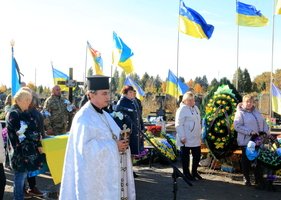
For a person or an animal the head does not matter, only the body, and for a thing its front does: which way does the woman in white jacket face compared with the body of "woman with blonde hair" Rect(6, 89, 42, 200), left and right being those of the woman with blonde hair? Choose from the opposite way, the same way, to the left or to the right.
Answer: to the right

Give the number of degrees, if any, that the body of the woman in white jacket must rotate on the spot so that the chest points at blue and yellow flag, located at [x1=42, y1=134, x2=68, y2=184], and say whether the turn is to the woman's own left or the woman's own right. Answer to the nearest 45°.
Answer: approximately 90° to the woman's own right

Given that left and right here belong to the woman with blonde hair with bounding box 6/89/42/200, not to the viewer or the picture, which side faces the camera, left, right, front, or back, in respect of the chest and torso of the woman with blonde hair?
right

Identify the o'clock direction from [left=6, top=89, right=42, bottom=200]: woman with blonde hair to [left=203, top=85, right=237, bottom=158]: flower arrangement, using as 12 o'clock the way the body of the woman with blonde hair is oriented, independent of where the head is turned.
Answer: The flower arrangement is roughly at 11 o'clock from the woman with blonde hair.

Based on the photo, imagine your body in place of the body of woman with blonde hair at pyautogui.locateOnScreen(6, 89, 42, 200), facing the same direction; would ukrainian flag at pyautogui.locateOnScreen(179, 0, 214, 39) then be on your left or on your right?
on your left

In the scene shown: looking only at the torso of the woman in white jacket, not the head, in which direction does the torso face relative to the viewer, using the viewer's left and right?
facing the viewer and to the right of the viewer

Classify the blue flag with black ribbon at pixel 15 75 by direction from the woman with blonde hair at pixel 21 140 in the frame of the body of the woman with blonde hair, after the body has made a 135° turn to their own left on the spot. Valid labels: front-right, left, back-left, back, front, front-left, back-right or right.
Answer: front-right

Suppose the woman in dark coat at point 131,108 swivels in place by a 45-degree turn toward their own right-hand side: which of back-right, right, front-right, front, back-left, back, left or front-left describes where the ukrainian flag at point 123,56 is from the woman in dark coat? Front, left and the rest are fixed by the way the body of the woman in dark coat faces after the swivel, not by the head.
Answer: back

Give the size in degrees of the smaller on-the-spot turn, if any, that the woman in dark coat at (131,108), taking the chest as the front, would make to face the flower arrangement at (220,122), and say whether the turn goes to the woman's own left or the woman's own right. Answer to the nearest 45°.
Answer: approximately 90° to the woman's own left

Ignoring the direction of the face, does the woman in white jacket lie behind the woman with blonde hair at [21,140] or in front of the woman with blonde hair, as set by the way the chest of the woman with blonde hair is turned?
in front

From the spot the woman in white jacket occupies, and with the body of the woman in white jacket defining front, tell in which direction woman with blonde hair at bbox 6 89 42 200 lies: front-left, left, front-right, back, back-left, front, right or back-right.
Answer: right

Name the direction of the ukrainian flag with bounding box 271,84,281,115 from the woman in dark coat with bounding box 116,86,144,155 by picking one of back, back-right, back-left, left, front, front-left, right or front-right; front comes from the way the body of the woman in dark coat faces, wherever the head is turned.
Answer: left
